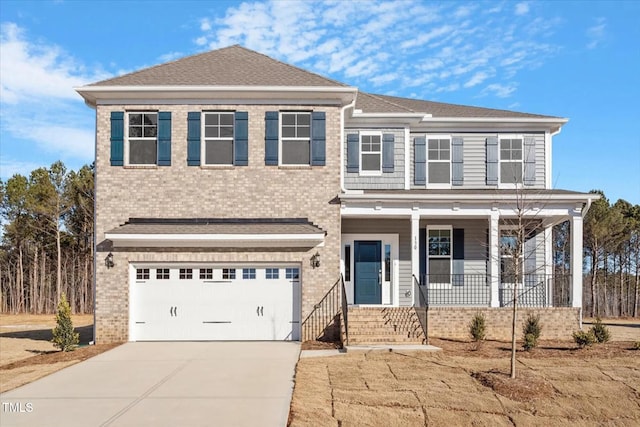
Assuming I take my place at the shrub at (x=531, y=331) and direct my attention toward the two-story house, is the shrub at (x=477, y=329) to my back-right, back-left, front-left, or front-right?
front-left

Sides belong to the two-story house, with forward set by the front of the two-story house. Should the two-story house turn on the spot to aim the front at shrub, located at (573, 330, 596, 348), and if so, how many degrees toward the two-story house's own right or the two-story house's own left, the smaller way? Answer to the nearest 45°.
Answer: approximately 90° to the two-story house's own left

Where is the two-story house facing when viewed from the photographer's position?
facing the viewer

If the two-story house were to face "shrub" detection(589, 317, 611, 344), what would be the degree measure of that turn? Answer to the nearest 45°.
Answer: approximately 90° to its left

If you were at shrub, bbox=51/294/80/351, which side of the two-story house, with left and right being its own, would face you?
right
